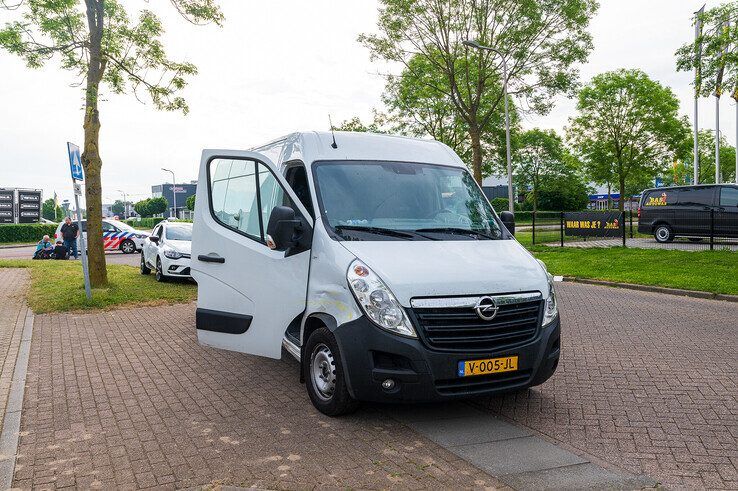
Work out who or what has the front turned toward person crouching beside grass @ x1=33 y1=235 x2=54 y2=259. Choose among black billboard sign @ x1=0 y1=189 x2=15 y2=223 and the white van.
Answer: the black billboard sign

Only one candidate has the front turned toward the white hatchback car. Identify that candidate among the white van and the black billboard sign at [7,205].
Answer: the black billboard sign

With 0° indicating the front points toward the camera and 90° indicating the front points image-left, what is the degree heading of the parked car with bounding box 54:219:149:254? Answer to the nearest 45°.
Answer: approximately 270°

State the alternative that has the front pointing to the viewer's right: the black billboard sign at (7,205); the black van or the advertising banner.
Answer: the black van

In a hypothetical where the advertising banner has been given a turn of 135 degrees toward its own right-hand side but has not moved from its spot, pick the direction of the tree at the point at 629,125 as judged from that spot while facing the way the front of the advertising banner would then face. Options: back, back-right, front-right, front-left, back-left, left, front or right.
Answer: front-right

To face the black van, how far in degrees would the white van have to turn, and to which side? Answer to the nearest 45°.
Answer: approximately 90° to its left

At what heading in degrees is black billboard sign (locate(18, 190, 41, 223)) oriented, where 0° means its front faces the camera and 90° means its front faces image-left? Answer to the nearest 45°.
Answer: approximately 0°

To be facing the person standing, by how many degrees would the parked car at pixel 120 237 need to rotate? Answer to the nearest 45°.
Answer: approximately 135° to its right

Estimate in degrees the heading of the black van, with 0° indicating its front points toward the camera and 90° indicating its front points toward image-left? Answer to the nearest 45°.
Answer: approximately 270°

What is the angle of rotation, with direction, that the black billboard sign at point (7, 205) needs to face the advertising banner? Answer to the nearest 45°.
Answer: approximately 45° to its left
